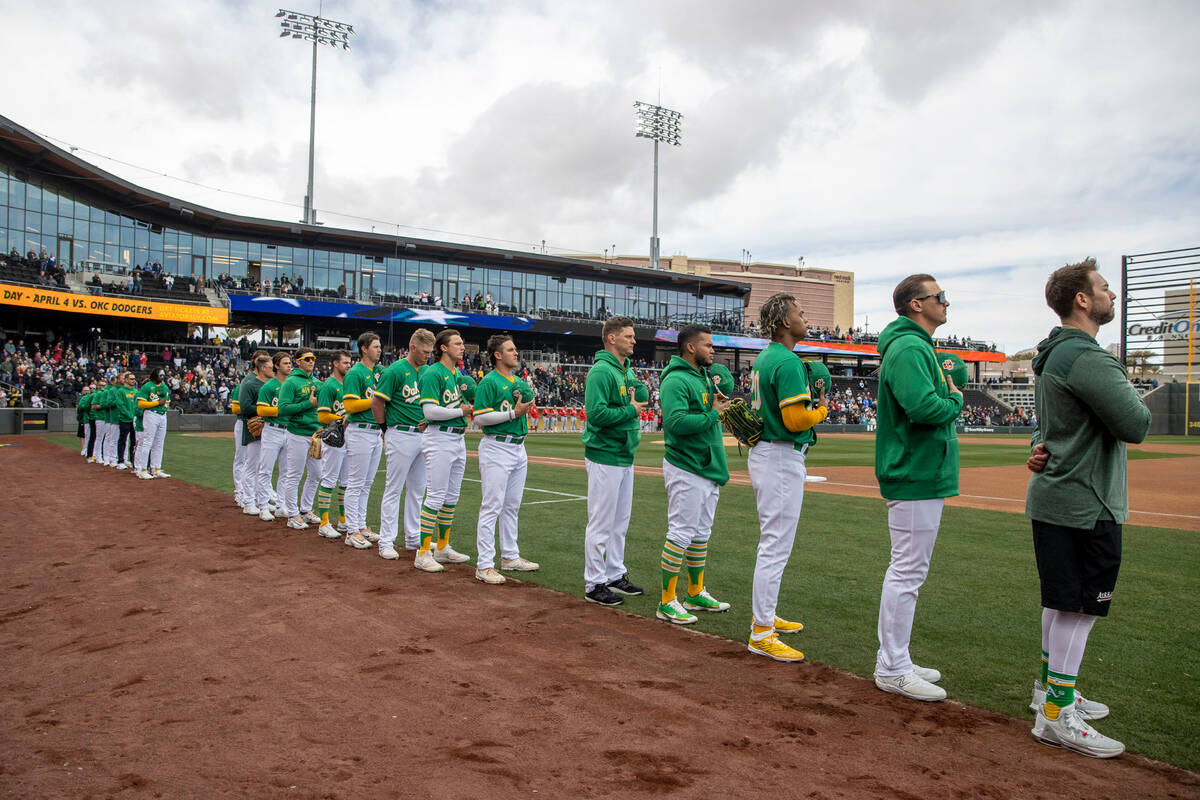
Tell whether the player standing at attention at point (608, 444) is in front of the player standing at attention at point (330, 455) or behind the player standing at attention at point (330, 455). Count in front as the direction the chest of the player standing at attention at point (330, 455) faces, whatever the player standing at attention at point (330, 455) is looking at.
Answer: in front

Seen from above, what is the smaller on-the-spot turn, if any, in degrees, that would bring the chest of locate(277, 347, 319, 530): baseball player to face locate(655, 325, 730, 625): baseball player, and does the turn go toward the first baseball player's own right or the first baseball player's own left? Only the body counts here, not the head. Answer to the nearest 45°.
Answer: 0° — they already face them

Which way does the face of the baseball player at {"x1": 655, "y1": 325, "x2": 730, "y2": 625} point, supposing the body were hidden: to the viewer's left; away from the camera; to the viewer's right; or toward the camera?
to the viewer's right

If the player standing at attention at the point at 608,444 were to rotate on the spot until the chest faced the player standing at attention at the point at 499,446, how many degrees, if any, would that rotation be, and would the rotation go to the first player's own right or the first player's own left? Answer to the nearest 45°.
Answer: approximately 180°

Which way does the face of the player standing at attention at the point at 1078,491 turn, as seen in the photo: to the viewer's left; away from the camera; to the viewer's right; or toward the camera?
to the viewer's right

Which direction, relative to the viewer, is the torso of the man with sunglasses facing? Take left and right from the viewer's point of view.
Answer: facing to the right of the viewer

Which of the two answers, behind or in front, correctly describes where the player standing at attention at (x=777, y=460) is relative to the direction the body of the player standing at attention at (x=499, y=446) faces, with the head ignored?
in front

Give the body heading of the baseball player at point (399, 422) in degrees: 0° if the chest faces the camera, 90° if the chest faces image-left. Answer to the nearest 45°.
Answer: approximately 315°

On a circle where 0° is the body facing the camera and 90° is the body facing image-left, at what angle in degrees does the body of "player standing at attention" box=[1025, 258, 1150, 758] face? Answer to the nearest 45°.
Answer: approximately 270°

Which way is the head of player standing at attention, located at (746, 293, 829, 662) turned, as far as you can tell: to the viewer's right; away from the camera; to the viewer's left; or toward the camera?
to the viewer's right

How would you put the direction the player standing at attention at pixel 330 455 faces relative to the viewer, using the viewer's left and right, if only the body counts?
facing the viewer and to the right of the viewer
